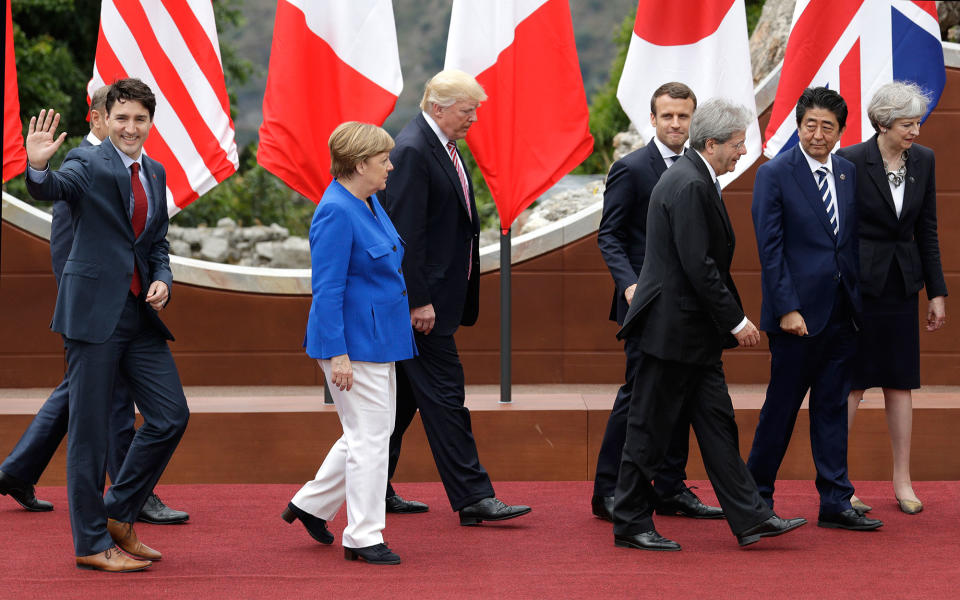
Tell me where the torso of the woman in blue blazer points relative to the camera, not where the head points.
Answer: to the viewer's right

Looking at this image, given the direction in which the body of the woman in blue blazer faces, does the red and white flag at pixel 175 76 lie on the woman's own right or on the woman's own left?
on the woman's own left

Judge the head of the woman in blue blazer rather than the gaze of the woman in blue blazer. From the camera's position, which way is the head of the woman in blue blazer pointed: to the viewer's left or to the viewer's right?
to the viewer's right

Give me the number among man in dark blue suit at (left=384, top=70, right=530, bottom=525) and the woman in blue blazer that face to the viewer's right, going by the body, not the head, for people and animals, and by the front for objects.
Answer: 2

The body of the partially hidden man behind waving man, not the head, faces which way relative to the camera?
to the viewer's right

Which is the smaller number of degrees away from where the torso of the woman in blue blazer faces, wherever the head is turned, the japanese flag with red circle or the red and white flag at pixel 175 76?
the japanese flag with red circle

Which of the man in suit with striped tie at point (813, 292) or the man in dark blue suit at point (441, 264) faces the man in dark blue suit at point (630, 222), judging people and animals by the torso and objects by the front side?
the man in dark blue suit at point (441, 264)

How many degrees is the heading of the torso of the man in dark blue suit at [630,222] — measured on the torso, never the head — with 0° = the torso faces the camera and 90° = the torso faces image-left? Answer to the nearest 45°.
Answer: approximately 315°

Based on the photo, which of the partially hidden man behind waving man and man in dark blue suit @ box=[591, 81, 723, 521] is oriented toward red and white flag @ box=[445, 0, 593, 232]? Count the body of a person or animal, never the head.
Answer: the partially hidden man behind waving man

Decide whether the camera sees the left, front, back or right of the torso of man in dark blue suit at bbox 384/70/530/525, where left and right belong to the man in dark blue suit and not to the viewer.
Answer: right

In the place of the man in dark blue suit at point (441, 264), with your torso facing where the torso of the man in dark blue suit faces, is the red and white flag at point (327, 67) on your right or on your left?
on your left
